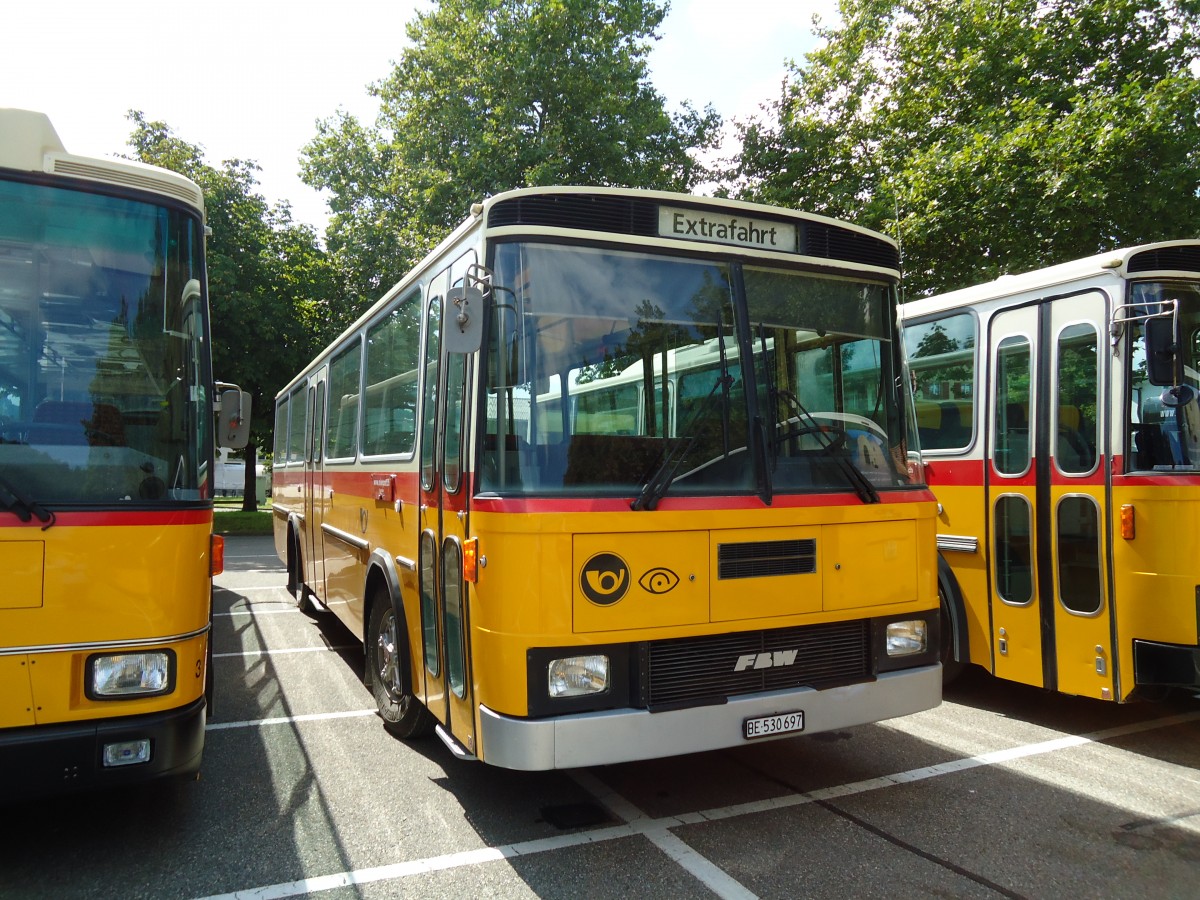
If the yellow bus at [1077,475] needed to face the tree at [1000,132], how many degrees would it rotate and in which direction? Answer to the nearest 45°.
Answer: approximately 135° to its left

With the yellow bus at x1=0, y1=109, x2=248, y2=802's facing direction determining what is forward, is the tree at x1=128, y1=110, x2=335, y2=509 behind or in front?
behind

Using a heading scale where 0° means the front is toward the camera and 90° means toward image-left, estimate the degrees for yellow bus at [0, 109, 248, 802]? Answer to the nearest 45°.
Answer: approximately 0°

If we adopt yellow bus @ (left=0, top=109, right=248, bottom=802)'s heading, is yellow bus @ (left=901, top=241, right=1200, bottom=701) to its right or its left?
on its left

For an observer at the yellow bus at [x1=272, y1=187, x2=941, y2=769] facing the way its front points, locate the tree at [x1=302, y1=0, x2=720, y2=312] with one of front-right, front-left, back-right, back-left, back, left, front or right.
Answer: back-left

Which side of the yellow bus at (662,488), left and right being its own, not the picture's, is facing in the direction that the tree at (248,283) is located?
back
